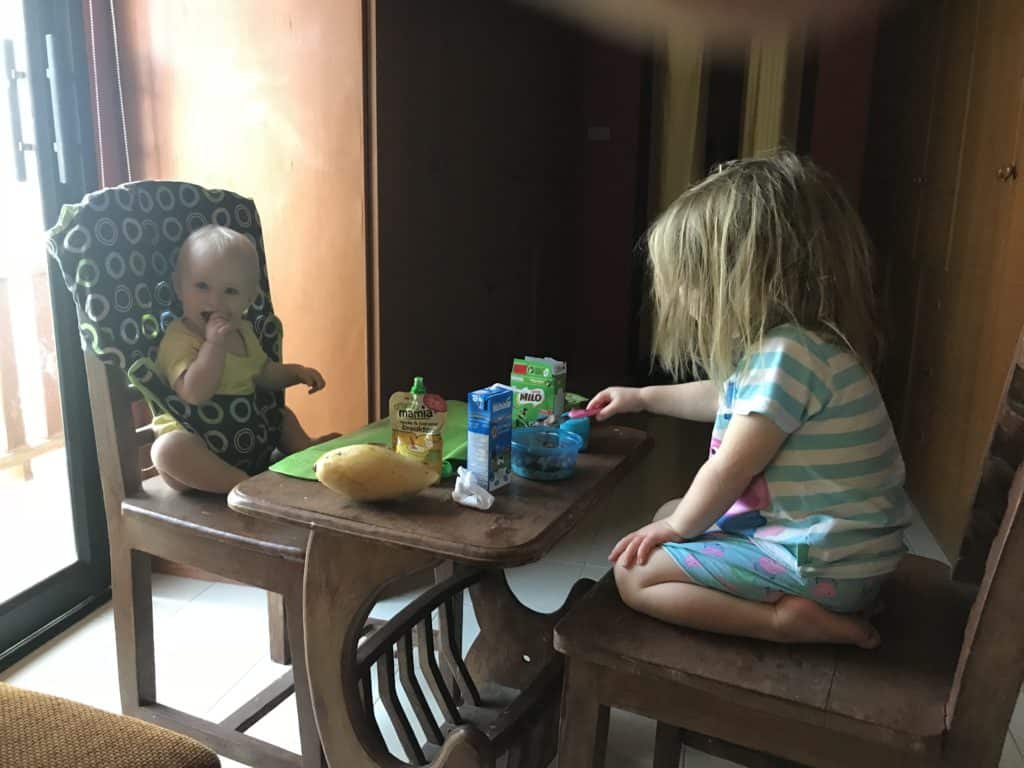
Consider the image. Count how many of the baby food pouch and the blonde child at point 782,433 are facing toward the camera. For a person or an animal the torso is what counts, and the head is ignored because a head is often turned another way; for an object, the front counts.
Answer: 1

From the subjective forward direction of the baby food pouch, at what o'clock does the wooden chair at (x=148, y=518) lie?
The wooden chair is roughly at 4 o'clock from the baby food pouch.

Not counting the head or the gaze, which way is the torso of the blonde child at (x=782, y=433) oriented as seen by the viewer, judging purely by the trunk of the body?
to the viewer's left

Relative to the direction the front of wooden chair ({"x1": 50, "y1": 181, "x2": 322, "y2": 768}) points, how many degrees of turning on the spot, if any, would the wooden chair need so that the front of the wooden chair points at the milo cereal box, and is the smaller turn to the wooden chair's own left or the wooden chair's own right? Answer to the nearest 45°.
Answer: approximately 90° to the wooden chair's own left
